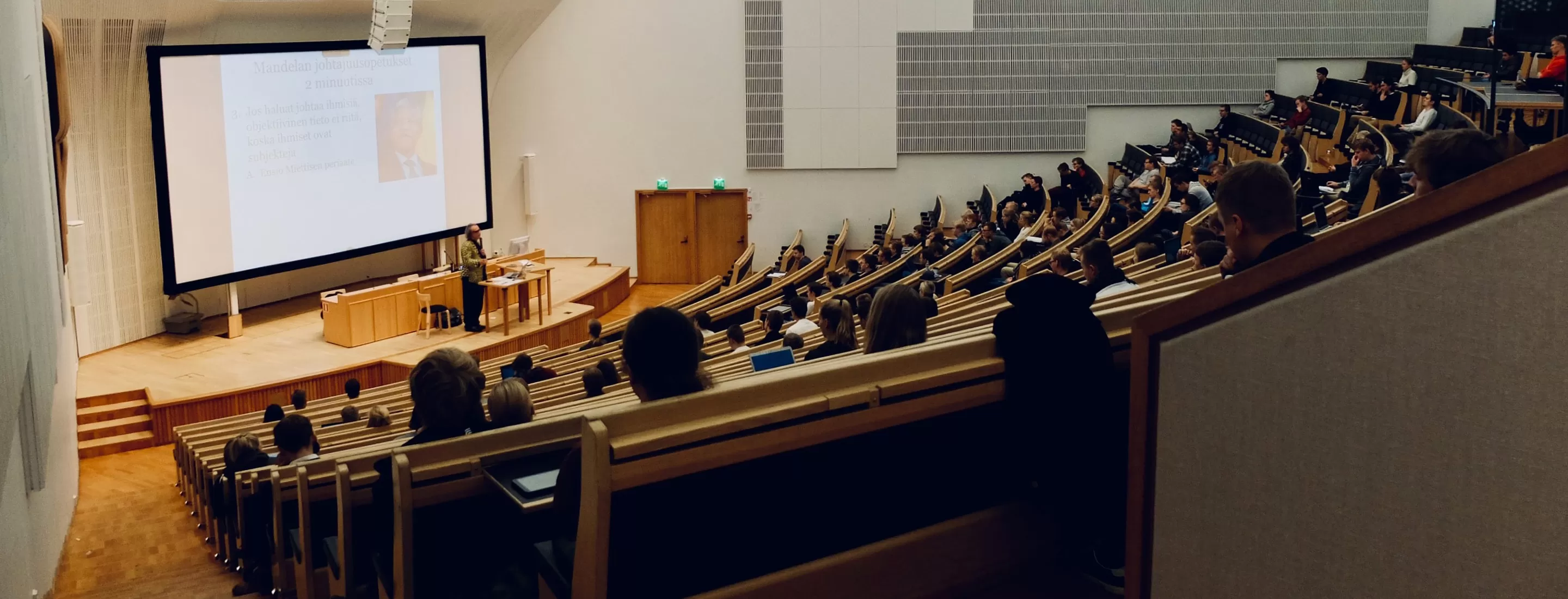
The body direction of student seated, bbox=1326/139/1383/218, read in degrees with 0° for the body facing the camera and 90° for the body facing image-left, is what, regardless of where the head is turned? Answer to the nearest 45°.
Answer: approximately 90°

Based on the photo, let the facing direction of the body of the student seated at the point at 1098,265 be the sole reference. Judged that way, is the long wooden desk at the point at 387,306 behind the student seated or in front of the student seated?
in front

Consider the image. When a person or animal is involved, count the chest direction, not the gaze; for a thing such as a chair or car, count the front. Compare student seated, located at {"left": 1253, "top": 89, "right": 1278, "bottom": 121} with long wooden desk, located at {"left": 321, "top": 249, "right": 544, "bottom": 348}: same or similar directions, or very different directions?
very different directions

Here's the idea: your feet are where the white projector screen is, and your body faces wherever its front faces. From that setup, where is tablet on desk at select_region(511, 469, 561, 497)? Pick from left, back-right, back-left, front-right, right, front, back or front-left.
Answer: front-right

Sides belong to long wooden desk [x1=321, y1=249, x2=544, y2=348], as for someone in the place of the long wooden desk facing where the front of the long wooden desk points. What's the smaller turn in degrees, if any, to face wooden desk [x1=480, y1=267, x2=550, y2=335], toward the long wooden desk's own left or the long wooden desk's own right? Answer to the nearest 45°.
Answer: approximately 45° to the long wooden desk's own left

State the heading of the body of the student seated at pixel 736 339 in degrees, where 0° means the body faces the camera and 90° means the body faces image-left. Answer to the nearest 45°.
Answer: approximately 135°

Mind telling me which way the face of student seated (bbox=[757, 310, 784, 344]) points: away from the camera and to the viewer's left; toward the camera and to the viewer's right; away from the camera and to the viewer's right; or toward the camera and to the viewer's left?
away from the camera and to the viewer's left

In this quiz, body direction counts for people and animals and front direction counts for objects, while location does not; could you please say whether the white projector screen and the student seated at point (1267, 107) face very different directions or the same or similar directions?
very different directions

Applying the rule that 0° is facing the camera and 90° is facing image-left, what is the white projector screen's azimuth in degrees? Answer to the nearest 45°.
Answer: approximately 315°

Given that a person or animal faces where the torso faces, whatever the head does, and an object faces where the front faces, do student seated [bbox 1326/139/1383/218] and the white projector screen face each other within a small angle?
yes

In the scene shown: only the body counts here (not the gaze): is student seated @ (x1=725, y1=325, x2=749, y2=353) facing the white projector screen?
yes

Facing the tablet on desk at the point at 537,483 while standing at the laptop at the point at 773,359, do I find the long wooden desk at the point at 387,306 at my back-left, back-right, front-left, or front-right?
back-right

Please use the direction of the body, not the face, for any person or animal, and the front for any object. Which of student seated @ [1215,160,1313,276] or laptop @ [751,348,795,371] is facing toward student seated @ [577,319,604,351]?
student seated @ [1215,160,1313,276]

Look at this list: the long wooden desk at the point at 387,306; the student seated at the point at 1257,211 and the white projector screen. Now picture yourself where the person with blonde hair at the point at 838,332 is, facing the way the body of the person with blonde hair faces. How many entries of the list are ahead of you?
2

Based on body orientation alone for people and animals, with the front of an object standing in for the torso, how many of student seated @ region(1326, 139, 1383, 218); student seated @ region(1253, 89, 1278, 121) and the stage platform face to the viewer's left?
2

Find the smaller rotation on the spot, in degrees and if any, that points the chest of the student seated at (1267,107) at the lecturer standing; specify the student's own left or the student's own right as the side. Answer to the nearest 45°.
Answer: approximately 45° to the student's own left

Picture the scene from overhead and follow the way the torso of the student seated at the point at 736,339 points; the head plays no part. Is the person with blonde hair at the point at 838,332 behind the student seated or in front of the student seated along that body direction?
behind

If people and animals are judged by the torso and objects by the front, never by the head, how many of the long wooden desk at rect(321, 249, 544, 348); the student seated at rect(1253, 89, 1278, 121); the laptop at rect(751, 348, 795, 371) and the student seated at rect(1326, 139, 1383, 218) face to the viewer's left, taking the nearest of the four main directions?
2

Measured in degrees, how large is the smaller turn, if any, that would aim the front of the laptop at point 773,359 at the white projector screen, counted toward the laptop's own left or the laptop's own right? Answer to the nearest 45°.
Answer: approximately 180°
